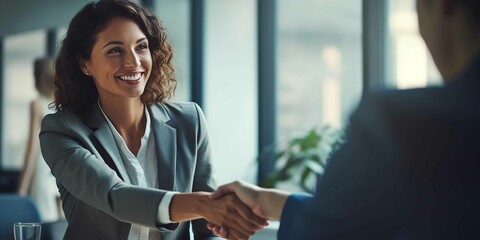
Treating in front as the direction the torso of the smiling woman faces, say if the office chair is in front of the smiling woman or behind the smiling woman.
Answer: behind

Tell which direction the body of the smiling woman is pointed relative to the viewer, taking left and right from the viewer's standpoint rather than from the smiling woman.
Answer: facing the viewer and to the right of the viewer

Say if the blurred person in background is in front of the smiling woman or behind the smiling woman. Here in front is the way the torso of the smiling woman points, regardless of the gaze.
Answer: behind

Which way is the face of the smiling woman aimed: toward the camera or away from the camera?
toward the camera

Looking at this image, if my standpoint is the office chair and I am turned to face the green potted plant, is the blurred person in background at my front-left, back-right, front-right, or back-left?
front-left

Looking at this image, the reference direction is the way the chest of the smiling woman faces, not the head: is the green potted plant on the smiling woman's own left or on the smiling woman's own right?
on the smiling woman's own left

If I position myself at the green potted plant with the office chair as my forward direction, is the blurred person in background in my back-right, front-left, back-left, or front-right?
front-right
